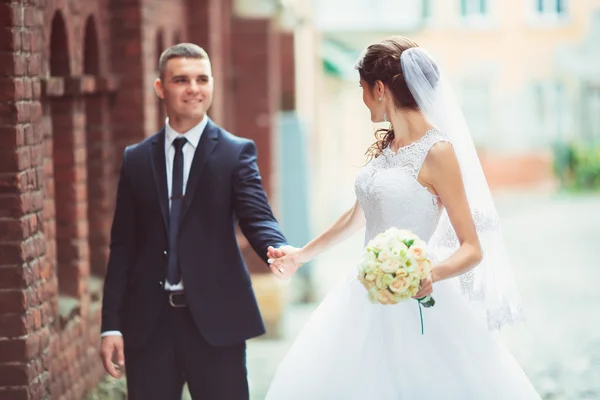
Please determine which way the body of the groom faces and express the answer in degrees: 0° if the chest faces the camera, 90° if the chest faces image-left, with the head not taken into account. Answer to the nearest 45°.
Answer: approximately 0°

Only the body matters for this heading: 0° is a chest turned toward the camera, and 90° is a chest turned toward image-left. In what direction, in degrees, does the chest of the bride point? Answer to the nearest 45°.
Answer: approximately 45°

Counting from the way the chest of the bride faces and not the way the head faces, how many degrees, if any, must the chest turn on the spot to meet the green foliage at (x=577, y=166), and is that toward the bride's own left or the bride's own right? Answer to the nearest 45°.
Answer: approximately 135° to the bride's own right

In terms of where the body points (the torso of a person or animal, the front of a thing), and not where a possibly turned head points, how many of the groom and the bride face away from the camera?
0

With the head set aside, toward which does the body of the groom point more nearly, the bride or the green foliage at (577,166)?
the bride
